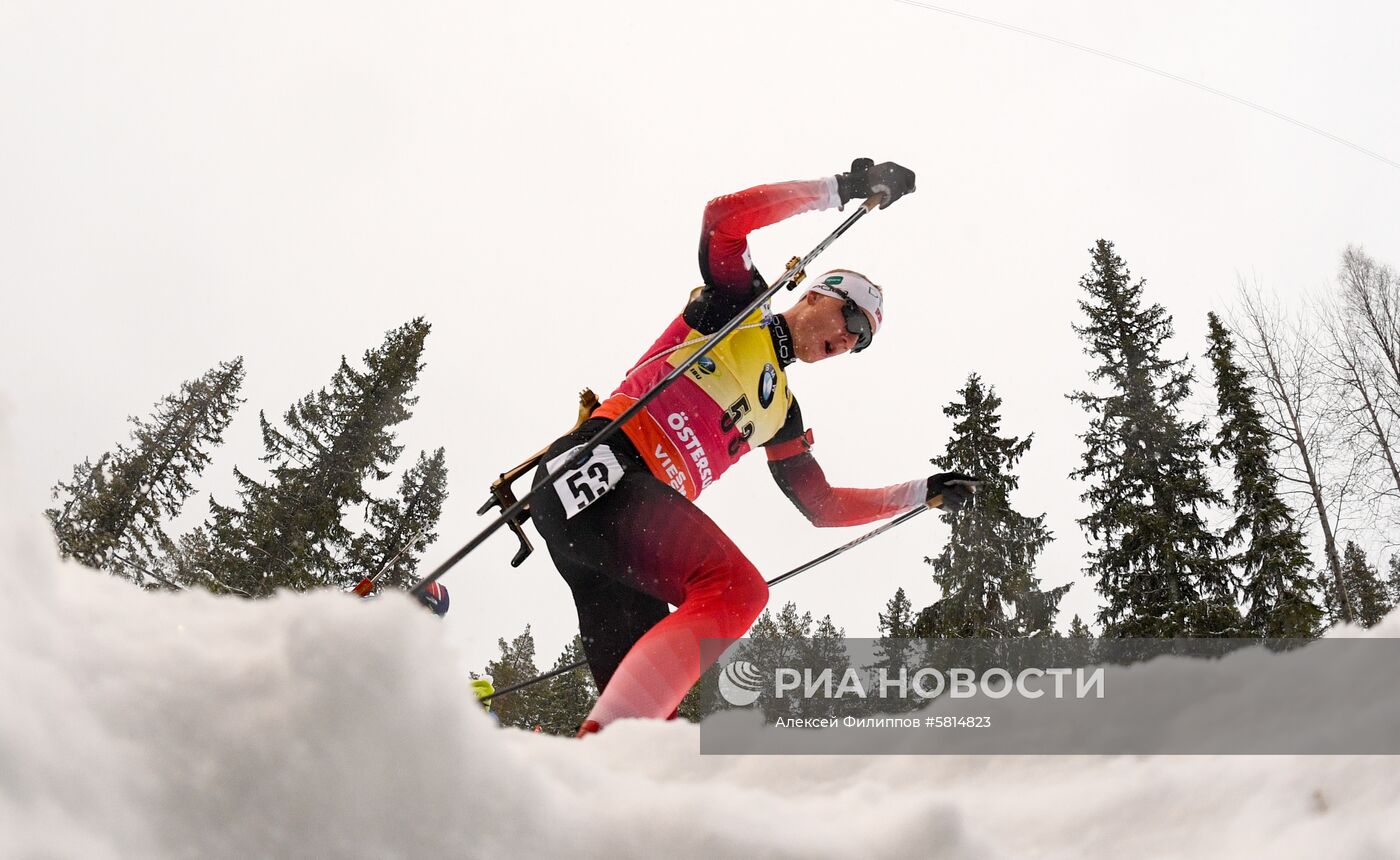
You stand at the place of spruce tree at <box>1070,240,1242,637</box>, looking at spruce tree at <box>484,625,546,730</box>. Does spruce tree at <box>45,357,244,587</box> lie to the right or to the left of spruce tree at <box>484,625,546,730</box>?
left

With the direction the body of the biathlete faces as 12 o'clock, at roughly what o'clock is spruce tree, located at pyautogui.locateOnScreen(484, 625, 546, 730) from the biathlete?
The spruce tree is roughly at 7 o'clock from the biathlete.

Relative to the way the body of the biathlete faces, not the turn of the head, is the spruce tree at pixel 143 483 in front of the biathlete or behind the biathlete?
behind

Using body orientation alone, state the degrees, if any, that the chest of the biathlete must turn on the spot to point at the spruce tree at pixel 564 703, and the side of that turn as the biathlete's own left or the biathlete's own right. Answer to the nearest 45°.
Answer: approximately 135° to the biathlete's own left

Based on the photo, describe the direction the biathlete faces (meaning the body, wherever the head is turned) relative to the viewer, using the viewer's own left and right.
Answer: facing the viewer and to the right of the viewer

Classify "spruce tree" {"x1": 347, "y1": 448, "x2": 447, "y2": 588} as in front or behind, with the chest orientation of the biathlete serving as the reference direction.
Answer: behind

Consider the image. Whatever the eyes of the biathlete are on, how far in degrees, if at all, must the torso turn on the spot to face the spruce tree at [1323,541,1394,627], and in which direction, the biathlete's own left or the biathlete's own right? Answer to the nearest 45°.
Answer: approximately 90° to the biathlete's own left
